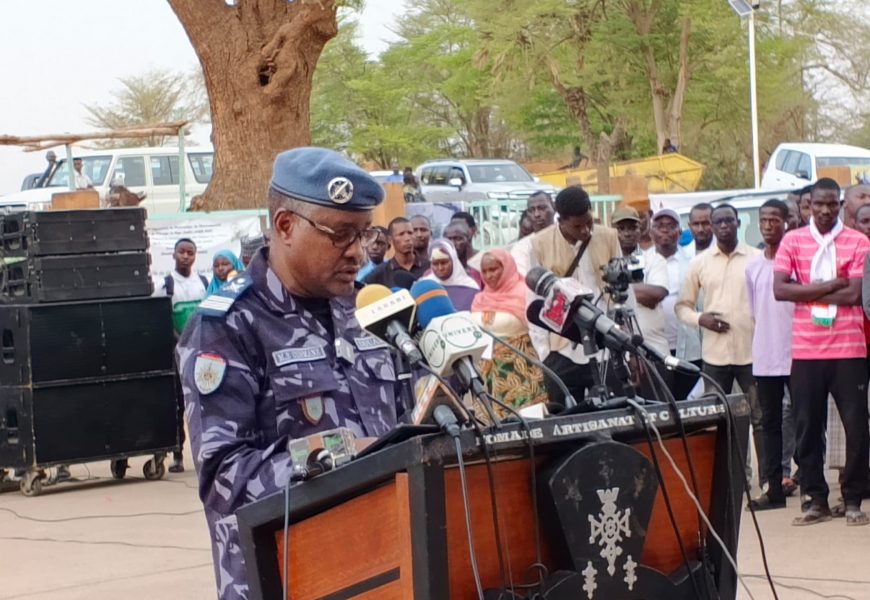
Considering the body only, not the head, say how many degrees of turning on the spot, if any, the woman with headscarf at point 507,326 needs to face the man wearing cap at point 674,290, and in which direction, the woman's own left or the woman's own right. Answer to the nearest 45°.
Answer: approximately 135° to the woman's own left

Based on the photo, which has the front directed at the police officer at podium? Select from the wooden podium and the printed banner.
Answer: the printed banner

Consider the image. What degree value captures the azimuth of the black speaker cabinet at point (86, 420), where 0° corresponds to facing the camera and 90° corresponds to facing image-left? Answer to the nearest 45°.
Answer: approximately 315°

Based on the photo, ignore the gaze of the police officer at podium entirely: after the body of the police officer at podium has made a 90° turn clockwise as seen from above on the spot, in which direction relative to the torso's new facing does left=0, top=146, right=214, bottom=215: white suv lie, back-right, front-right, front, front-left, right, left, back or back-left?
back-right

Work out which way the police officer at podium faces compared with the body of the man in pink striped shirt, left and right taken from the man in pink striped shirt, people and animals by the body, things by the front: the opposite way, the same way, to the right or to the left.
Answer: to the left

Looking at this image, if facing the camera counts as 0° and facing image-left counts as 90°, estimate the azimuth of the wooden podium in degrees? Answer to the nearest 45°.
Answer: approximately 315°

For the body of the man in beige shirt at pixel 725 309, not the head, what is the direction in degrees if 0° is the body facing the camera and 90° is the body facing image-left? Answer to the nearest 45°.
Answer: approximately 0°
